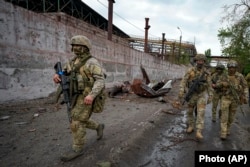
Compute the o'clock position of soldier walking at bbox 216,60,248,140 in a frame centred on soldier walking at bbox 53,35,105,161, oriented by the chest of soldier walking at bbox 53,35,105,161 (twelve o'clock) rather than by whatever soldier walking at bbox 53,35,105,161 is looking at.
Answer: soldier walking at bbox 216,60,248,140 is roughly at 7 o'clock from soldier walking at bbox 53,35,105,161.

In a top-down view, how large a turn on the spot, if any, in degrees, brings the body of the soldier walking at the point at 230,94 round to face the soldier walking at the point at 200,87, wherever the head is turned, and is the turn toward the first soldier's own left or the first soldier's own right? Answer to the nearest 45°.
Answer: approximately 45° to the first soldier's own right

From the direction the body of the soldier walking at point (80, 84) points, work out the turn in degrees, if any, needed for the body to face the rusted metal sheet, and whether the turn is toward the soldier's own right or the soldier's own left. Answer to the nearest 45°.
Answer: approximately 180°

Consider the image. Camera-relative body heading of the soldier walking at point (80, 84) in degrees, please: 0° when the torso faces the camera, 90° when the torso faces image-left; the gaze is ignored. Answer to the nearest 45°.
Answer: approximately 45°

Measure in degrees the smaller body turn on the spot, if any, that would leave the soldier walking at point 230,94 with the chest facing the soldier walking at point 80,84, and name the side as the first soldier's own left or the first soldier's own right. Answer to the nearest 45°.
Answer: approximately 45° to the first soldier's own right

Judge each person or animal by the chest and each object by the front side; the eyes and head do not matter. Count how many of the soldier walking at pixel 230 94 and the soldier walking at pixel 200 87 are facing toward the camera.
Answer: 2

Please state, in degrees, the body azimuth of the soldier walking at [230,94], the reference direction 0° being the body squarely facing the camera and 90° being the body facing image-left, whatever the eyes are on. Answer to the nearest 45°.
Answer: approximately 0°

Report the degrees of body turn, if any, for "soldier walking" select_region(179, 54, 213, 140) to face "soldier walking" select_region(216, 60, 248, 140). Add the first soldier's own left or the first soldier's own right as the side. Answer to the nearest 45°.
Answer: approximately 90° to the first soldier's own left
